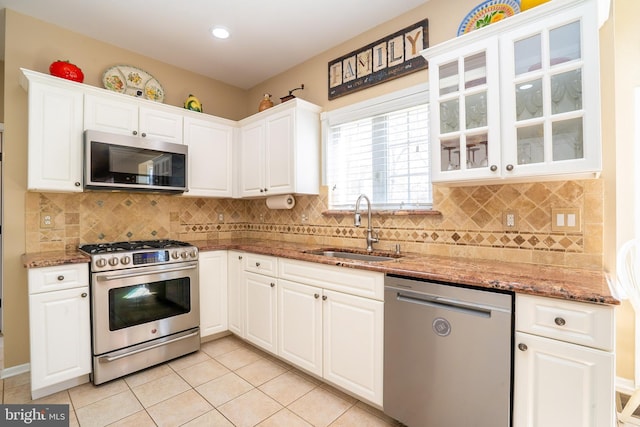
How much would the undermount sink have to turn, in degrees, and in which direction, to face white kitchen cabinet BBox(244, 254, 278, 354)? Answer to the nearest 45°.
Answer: approximately 45° to its right

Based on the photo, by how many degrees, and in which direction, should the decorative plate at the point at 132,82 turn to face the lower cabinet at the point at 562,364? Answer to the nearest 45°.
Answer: approximately 45° to its left

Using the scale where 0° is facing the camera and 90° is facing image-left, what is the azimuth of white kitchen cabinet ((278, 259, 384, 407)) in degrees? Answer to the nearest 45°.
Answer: approximately 45°

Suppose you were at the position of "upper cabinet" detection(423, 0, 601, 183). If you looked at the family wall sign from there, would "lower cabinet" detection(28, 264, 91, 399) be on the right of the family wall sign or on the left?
left

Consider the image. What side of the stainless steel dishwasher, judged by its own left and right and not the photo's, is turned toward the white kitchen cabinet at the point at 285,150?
right

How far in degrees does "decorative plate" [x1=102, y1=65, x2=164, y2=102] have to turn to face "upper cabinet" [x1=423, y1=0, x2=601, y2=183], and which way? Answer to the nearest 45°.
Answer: approximately 45° to its left

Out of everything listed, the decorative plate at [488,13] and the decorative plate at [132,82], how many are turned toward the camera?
2
